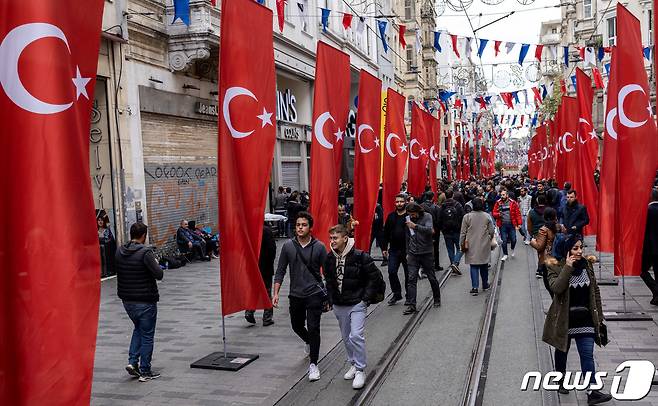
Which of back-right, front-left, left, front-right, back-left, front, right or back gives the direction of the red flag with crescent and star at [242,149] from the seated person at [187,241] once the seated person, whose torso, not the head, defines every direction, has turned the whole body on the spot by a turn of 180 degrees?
back-left

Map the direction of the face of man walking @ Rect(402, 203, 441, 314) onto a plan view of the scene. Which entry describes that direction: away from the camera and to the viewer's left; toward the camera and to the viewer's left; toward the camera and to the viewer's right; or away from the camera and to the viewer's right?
toward the camera and to the viewer's left

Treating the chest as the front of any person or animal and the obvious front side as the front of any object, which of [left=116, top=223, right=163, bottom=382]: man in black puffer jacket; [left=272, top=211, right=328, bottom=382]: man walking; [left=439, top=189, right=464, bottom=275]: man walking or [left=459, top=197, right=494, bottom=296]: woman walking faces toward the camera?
[left=272, top=211, right=328, bottom=382]: man walking

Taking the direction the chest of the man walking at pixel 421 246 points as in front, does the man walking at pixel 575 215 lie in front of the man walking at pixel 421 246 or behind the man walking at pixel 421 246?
behind

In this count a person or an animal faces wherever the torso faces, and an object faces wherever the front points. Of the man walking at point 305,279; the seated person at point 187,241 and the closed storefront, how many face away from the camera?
0

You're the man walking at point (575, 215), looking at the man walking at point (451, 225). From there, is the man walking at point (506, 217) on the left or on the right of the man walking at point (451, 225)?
right

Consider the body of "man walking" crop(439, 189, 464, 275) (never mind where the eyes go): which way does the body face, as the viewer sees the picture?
away from the camera

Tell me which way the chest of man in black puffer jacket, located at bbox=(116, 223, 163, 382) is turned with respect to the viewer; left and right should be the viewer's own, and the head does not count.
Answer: facing away from the viewer and to the right of the viewer

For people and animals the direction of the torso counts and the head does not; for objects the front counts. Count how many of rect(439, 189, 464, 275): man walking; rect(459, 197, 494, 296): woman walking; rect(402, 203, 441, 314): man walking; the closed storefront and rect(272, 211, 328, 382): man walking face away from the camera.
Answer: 2

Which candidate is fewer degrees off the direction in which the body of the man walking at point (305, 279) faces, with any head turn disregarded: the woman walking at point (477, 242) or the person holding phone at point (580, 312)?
the person holding phone

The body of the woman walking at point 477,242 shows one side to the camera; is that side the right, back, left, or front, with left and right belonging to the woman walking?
back

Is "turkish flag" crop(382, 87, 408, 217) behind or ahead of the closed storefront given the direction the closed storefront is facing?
ahead

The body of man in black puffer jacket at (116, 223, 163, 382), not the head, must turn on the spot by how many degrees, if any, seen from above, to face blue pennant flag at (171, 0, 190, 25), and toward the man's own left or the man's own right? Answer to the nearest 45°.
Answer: approximately 45° to the man's own left

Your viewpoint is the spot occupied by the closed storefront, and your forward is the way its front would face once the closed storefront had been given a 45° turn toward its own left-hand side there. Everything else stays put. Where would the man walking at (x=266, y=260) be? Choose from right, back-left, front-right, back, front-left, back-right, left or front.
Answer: right

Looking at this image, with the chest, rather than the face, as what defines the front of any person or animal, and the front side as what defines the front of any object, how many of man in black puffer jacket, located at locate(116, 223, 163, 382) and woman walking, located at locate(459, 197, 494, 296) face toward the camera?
0

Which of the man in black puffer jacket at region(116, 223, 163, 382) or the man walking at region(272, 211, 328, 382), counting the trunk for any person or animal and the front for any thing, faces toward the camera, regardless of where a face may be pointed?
the man walking

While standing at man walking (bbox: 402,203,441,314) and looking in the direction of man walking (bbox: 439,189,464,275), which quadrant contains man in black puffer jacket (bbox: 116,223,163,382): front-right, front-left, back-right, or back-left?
back-left
